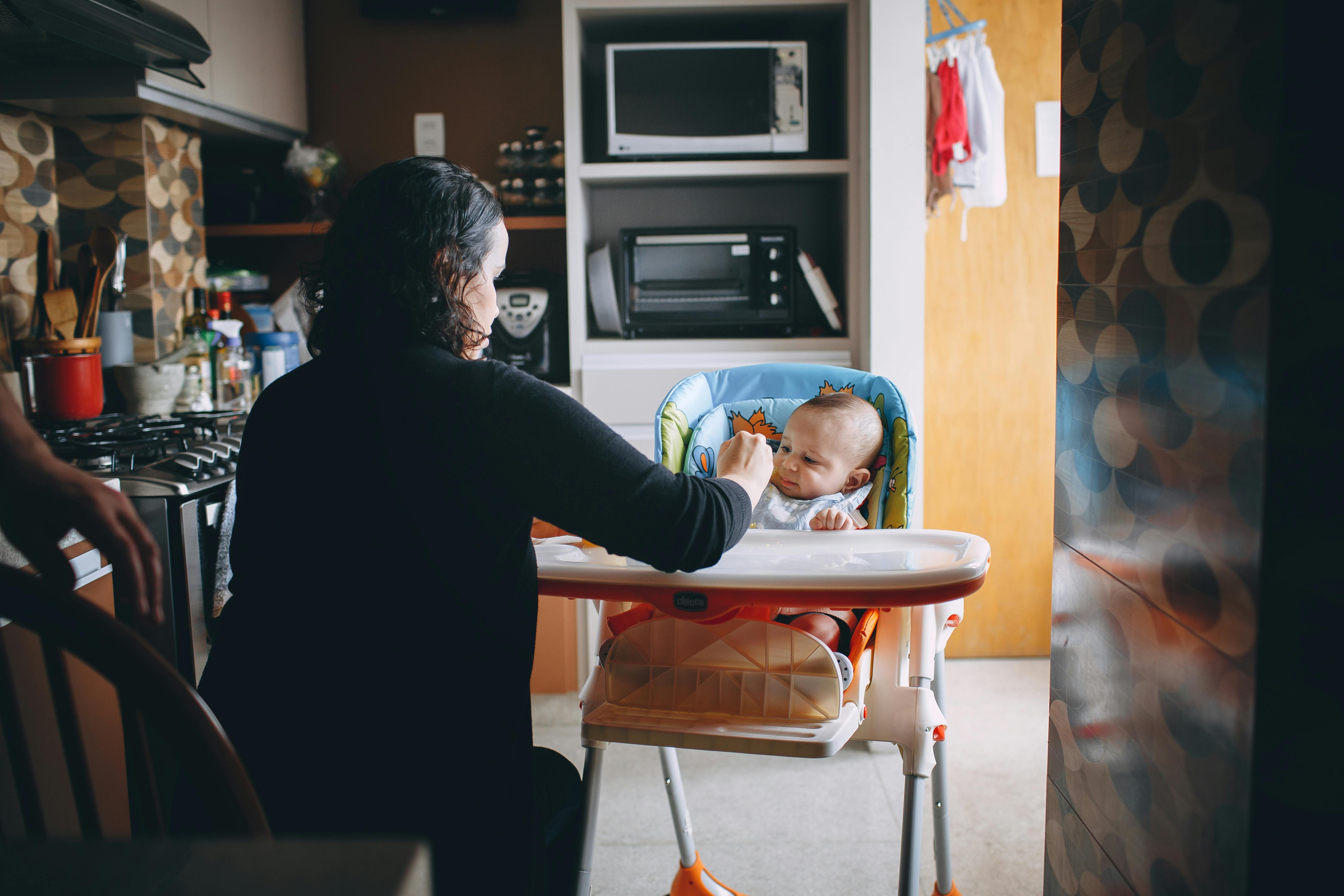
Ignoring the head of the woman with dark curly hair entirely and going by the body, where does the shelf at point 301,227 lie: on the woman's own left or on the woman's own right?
on the woman's own left

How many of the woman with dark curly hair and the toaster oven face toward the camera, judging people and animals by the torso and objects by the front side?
1

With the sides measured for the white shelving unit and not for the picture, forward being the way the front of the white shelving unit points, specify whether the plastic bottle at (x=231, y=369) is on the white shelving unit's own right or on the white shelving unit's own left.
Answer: on the white shelving unit's own right

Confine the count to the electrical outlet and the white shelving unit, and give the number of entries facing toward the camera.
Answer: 2
